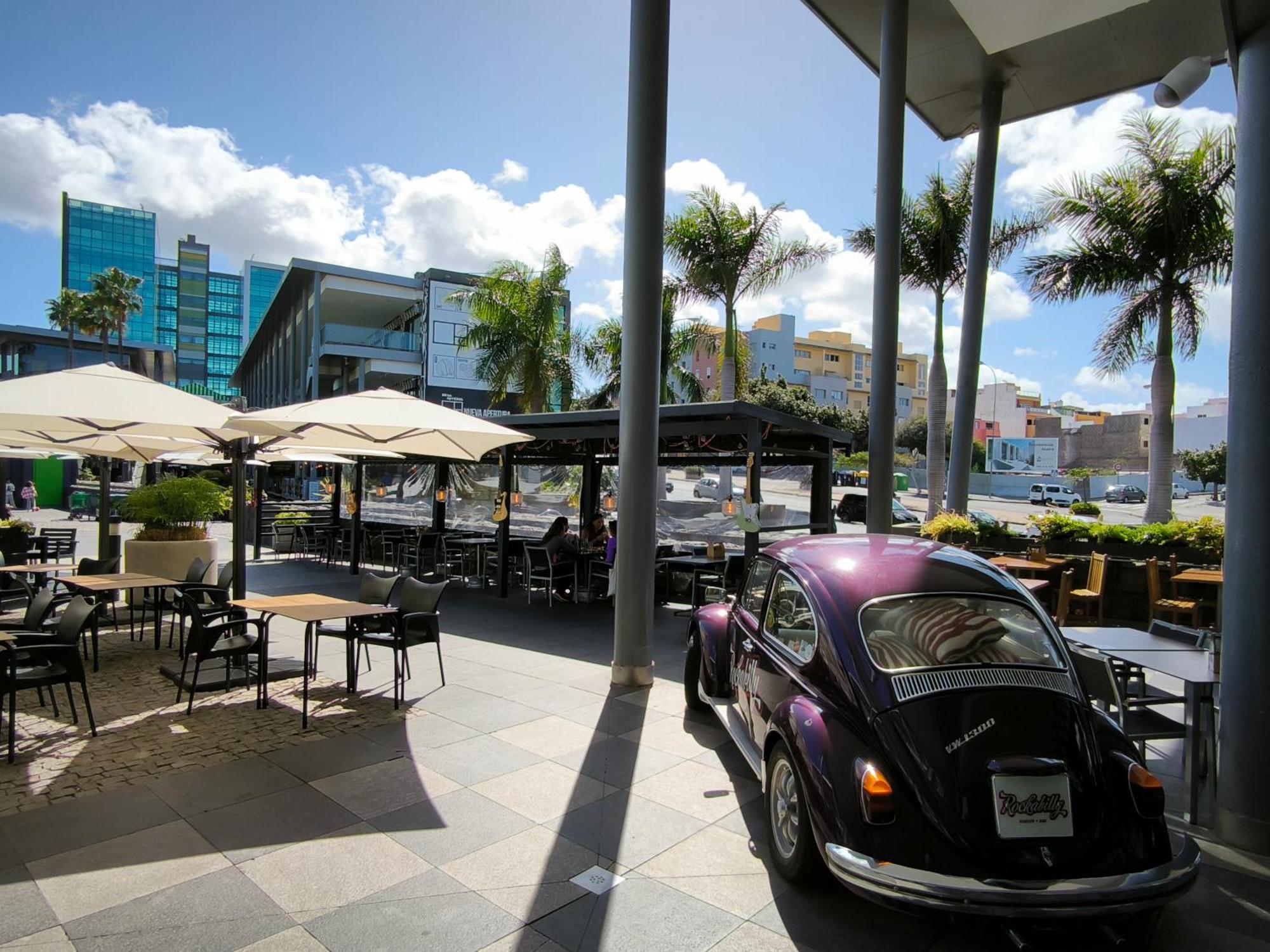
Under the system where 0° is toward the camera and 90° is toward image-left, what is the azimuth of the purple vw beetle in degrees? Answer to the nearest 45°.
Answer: approximately 135°

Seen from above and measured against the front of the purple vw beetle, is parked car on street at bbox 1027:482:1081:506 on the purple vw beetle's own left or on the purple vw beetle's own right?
on the purple vw beetle's own right

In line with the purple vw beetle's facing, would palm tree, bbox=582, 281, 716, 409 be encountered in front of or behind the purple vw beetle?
in front

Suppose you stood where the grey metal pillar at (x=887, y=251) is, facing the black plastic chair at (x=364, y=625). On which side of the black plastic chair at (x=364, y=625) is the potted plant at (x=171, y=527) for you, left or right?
right

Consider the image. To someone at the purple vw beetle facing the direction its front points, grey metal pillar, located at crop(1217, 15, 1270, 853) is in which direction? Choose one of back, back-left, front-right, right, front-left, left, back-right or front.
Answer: right

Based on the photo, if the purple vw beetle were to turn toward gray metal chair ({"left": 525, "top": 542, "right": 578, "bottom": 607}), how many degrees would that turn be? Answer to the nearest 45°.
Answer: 0° — it already faces it

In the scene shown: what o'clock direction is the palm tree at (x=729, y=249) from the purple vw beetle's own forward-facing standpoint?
The palm tree is roughly at 1 o'clock from the purple vw beetle.

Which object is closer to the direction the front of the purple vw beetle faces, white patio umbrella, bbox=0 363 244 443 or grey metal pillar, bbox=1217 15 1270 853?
the white patio umbrella
